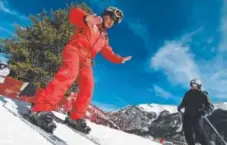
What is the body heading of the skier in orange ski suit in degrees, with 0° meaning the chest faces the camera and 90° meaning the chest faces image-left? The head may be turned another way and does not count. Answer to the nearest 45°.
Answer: approximately 315°

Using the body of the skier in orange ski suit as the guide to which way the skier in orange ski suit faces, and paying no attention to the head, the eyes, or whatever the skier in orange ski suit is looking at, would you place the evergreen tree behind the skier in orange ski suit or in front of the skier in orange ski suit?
behind
